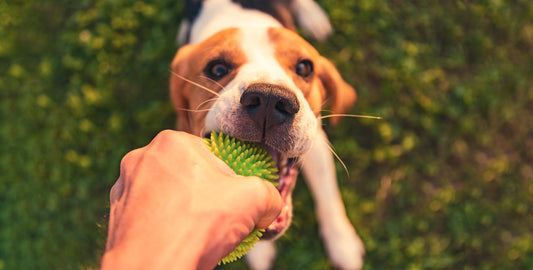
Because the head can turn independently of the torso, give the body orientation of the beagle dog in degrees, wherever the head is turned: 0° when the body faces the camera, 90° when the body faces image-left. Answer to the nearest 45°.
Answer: approximately 0°
